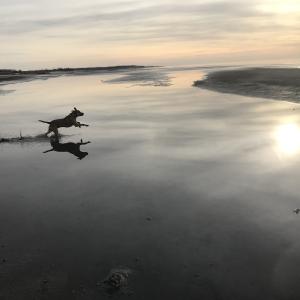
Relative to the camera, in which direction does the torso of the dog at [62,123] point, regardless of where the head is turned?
to the viewer's right
